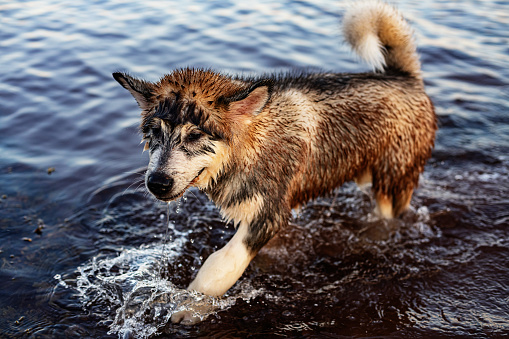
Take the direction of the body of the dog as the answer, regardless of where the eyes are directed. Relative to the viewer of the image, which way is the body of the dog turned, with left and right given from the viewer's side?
facing the viewer and to the left of the viewer
